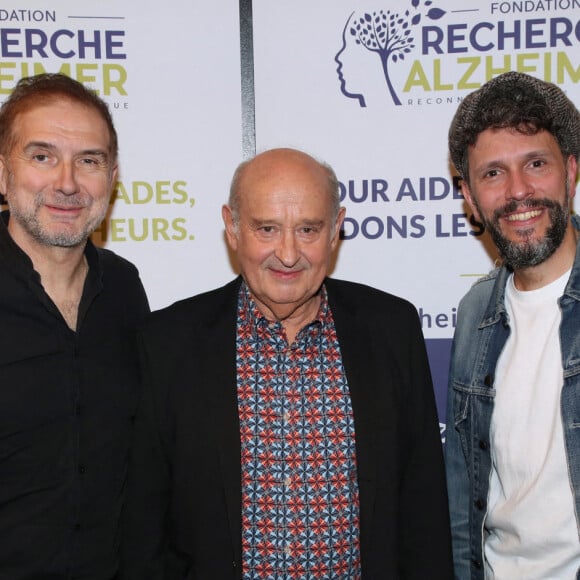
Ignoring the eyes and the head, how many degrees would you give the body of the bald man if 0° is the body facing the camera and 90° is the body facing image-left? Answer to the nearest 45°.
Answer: approximately 0°
